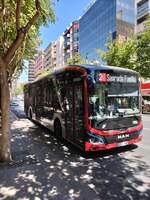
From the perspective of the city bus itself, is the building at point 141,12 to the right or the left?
on its left

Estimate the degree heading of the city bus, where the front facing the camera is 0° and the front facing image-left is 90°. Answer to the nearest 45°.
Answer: approximately 315°

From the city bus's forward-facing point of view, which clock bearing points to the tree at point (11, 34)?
The tree is roughly at 2 o'clock from the city bus.

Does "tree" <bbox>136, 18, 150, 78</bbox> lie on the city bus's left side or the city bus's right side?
on its left
